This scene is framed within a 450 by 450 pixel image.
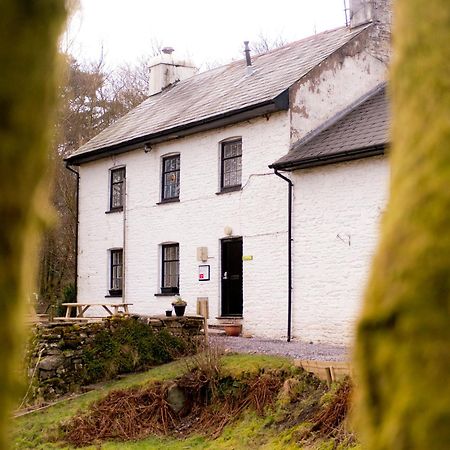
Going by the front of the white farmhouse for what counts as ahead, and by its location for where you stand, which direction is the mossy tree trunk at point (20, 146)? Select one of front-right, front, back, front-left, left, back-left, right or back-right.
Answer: front-left

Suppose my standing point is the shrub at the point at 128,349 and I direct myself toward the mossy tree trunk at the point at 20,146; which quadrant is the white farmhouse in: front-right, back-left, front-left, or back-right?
back-left

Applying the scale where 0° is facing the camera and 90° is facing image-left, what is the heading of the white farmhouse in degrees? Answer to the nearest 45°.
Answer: approximately 45°

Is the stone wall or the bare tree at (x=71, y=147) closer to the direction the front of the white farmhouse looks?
the stone wall
